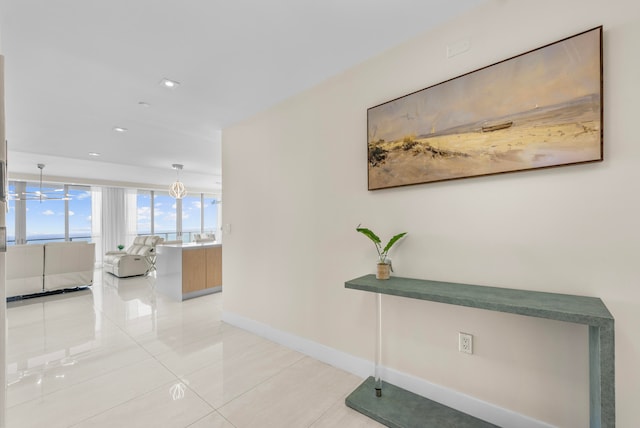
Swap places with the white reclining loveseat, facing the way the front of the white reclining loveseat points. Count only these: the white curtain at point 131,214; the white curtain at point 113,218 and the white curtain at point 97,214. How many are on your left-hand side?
0

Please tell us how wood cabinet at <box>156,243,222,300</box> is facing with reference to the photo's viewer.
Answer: facing the viewer and to the right of the viewer

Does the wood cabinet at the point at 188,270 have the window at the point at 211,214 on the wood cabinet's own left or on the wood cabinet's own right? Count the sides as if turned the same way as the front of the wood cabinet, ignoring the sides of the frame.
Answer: on the wood cabinet's own left

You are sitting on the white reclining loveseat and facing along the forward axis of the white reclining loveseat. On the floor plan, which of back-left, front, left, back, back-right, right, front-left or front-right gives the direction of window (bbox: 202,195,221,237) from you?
back

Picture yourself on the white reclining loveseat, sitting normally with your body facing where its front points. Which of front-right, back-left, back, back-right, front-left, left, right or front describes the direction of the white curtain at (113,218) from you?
back-right

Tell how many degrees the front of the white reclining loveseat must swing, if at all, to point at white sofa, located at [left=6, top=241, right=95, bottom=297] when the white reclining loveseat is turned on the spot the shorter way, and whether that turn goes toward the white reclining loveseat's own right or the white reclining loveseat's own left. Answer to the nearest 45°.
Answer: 0° — it already faces it

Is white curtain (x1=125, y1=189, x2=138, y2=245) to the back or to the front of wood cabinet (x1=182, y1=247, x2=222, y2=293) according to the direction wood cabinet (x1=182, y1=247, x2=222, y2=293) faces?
to the back

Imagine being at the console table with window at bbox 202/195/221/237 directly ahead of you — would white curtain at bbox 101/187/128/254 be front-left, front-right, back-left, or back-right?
front-left

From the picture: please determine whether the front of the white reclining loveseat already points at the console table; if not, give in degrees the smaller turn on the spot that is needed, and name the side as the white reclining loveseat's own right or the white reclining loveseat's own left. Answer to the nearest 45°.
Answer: approximately 45° to the white reclining loveseat's own left

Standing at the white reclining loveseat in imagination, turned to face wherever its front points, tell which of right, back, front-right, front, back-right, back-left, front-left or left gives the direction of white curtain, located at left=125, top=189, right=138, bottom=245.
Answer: back-right

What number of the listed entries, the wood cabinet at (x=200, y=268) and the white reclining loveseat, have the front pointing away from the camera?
0

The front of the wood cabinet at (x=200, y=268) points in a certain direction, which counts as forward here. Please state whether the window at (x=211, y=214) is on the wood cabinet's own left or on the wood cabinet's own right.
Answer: on the wood cabinet's own left

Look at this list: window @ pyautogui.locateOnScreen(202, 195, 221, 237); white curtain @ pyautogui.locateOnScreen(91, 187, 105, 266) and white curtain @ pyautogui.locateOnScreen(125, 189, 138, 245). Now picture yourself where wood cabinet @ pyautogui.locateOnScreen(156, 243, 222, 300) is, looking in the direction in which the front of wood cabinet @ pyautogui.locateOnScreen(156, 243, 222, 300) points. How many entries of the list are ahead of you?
0

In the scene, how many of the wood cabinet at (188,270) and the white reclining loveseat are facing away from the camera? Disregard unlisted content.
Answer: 0

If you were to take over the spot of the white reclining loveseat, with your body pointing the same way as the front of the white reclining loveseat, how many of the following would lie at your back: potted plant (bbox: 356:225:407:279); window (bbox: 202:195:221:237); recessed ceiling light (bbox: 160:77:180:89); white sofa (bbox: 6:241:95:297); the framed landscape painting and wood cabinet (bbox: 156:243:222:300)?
1

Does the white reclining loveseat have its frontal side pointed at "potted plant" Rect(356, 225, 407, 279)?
no

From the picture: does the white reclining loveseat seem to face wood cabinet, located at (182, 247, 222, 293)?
no

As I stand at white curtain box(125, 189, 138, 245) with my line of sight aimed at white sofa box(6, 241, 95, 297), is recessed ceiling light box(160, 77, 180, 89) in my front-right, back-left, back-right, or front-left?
front-left

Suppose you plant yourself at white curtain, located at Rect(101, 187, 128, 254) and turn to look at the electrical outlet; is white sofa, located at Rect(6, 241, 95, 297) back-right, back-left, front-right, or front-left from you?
front-right

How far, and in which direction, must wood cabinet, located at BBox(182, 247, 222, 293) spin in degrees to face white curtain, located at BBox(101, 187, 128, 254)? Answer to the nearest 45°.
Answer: approximately 180°
